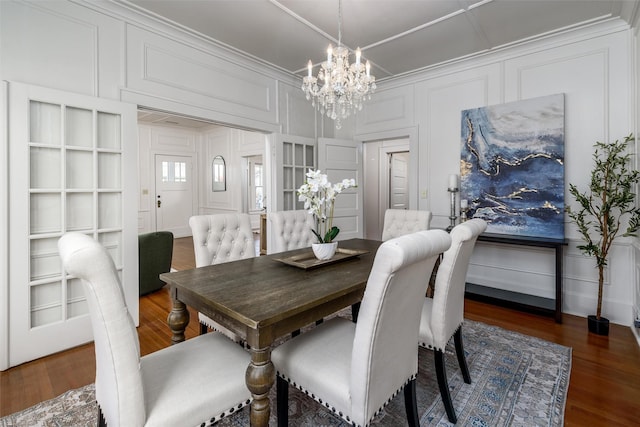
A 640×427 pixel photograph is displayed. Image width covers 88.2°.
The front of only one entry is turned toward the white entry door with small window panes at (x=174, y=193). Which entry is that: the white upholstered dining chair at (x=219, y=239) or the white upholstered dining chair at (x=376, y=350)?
the white upholstered dining chair at (x=376, y=350)

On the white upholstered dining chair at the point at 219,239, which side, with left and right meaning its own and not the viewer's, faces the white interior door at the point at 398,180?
left

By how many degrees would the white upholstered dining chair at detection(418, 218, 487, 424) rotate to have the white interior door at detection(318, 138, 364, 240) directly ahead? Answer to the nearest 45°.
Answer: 0° — it already faces it

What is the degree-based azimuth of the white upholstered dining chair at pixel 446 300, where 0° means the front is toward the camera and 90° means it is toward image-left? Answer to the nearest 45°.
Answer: approximately 135°

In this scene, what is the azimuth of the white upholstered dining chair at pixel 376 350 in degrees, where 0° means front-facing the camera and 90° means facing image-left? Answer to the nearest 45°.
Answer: approximately 135°

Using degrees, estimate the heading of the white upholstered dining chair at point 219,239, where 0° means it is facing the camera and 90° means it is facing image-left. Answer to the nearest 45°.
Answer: approximately 315°

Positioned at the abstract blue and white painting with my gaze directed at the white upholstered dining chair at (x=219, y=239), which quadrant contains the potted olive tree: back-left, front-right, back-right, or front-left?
back-left

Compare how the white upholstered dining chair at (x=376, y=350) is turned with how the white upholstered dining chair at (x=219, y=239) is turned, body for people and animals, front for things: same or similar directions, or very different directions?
very different directions

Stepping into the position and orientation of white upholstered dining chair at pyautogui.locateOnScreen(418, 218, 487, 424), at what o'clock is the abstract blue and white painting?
The abstract blue and white painting is roughly at 2 o'clock from the white upholstered dining chair.
